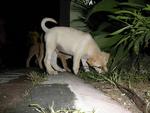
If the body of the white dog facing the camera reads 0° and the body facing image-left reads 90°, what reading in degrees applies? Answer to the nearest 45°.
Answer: approximately 270°

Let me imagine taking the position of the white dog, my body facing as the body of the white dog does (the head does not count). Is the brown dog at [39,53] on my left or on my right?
on my left
